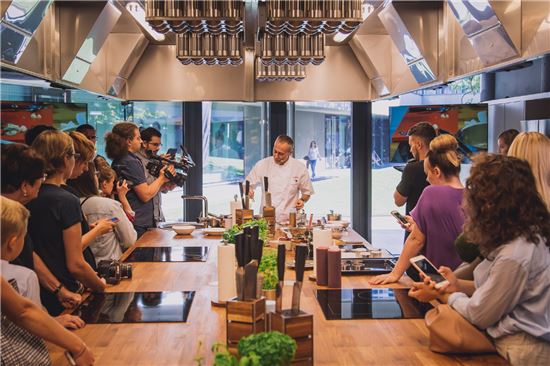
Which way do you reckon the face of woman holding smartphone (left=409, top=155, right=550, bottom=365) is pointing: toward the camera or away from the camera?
away from the camera

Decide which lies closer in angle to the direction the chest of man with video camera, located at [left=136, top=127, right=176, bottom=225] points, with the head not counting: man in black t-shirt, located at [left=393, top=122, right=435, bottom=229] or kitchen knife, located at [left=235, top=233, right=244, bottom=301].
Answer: the man in black t-shirt

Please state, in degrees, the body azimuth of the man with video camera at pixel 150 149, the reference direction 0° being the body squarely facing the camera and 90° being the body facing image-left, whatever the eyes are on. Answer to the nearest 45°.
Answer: approximately 270°

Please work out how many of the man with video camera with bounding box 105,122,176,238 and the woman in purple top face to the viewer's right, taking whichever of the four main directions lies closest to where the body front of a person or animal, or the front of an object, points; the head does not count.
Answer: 1

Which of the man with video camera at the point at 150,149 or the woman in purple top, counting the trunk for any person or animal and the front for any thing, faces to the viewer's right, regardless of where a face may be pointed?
the man with video camera

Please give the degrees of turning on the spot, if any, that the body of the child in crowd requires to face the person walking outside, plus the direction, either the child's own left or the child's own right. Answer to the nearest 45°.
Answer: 0° — they already face them

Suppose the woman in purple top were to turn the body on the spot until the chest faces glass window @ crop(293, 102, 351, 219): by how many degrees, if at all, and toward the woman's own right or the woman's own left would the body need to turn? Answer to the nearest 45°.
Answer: approximately 45° to the woman's own right

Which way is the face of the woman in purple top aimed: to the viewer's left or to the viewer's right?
to the viewer's left

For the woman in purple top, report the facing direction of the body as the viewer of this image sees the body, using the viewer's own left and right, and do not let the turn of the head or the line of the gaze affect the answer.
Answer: facing away from the viewer and to the left of the viewer

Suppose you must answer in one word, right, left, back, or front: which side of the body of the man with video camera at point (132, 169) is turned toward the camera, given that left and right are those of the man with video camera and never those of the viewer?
right

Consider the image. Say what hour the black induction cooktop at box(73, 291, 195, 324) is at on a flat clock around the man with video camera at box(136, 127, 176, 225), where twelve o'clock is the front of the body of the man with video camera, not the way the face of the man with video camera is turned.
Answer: The black induction cooktop is roughly at 3 o'clock from the man with video camera.
